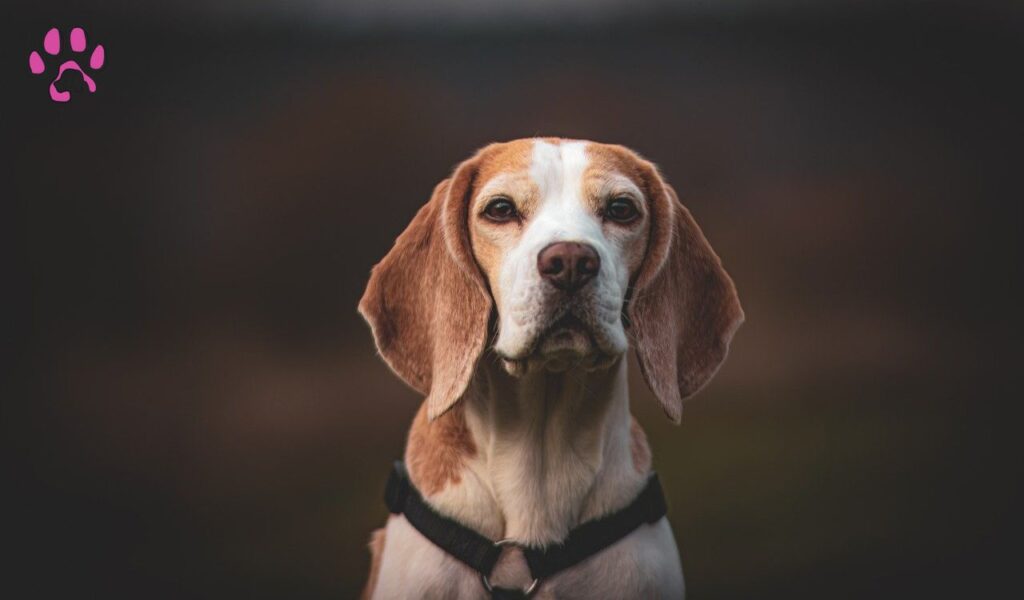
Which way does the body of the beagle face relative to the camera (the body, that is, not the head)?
toward the camera
